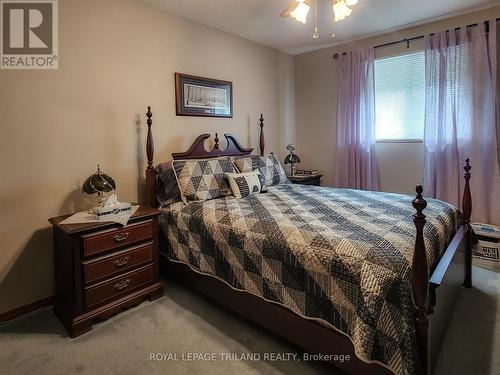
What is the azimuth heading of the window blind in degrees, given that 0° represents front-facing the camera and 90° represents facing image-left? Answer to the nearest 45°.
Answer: approximately 45°

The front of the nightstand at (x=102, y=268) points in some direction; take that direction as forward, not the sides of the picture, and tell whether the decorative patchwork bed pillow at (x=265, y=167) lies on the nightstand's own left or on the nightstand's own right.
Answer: on the nightstand's own left

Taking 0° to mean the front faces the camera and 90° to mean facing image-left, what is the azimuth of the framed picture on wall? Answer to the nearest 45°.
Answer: approximately 315°

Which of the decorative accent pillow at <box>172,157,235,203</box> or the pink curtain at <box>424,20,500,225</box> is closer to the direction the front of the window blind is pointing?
the decorative accent pillow

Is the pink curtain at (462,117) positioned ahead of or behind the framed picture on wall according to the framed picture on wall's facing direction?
ahead

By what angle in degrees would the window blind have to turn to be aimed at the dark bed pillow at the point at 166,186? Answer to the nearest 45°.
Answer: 0° — it already faces it

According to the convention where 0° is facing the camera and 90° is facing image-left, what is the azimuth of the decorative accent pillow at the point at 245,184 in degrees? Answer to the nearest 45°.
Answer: approximately 315°

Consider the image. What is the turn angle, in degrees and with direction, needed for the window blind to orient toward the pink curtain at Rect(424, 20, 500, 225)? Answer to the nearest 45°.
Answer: approximately 90° to its left
